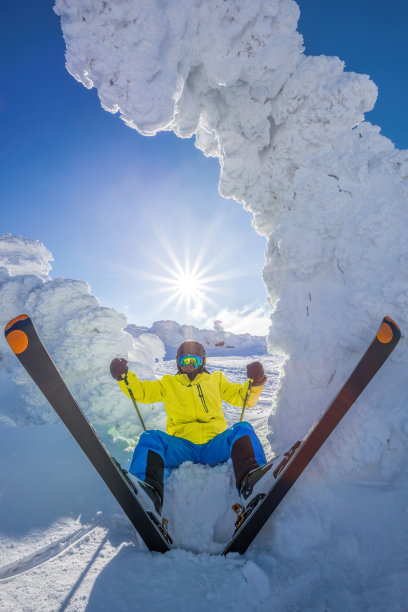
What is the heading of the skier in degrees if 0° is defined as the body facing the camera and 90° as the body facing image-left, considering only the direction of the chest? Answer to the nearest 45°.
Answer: approximately 0°

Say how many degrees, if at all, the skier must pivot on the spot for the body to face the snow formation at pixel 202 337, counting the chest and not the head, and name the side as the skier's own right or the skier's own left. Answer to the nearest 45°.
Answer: approximately 180°
